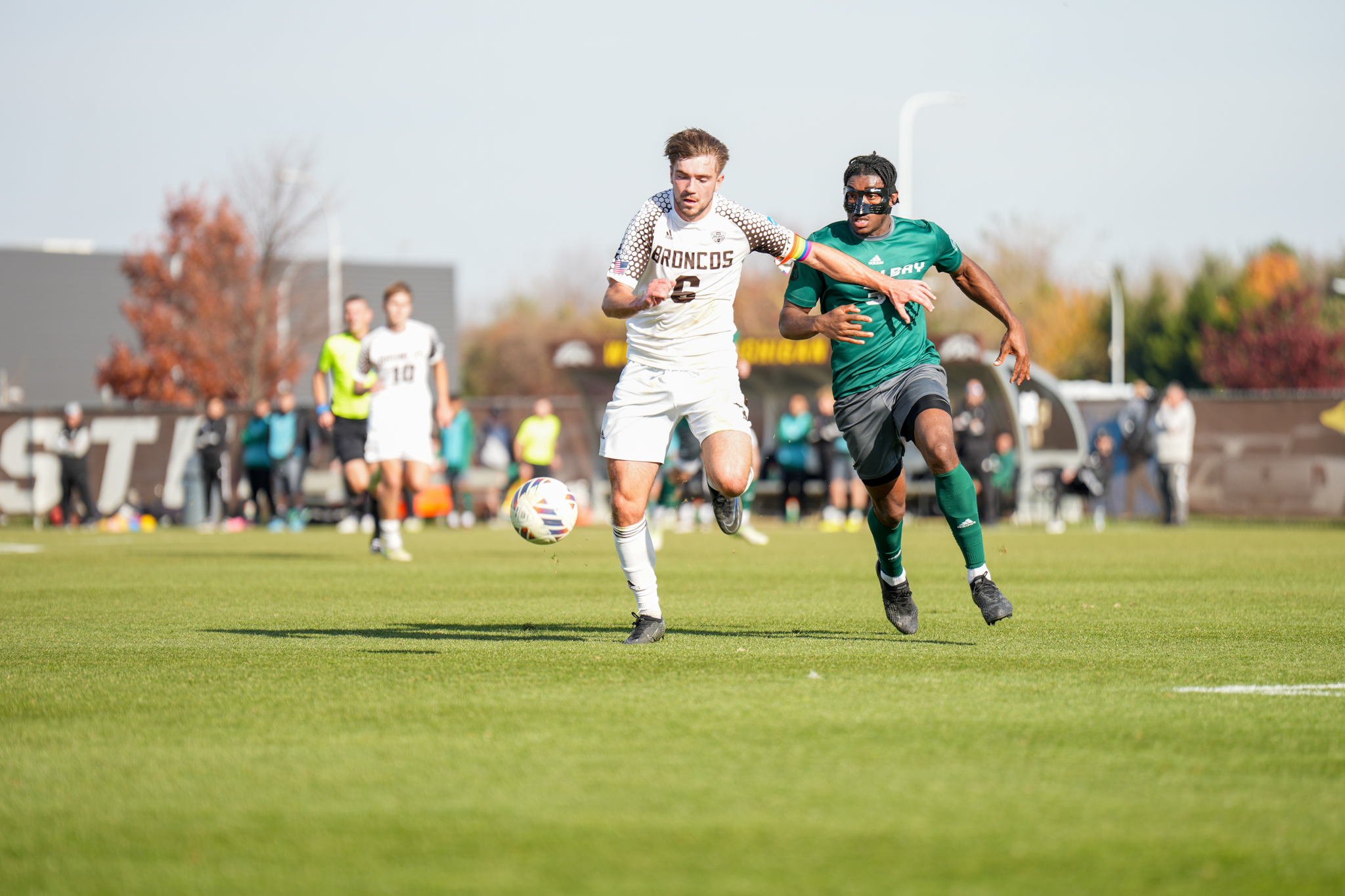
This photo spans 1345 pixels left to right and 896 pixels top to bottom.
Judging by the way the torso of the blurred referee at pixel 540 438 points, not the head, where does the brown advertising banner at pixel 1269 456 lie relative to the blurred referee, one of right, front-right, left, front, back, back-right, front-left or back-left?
left

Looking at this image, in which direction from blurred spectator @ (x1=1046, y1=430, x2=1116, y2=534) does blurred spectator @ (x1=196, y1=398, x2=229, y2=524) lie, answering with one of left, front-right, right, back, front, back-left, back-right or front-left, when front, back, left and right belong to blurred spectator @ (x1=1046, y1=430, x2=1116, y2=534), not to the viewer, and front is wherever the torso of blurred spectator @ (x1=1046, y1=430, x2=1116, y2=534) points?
front-right

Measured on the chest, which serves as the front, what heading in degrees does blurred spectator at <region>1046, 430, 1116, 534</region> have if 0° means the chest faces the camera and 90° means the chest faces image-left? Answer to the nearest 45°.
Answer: approximately 45°

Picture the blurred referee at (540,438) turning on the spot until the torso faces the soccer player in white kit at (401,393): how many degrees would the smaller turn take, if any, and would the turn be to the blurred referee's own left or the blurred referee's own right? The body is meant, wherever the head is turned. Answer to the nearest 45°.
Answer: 0° — they already face them

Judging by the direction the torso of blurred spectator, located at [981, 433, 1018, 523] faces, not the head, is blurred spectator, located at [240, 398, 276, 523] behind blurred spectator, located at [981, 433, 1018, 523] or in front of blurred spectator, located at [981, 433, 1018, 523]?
in front

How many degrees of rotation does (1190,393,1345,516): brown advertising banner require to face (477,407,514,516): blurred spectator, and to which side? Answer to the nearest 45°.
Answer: approximately 90° to its right

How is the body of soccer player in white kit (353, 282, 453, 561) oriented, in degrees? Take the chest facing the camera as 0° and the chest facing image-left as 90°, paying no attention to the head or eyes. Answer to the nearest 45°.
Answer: approximately 0°

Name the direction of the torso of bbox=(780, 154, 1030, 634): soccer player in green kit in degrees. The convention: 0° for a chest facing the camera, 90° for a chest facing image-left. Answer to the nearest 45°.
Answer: approximately 0°

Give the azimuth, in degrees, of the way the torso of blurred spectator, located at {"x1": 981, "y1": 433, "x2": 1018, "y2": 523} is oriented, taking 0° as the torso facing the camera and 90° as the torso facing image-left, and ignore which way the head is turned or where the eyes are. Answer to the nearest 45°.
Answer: approximately 45°

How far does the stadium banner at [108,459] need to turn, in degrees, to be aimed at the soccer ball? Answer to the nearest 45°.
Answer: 0° — it already faces it

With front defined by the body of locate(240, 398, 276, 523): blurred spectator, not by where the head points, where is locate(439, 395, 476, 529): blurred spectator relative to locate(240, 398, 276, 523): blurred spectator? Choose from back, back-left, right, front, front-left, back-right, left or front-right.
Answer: front-left
